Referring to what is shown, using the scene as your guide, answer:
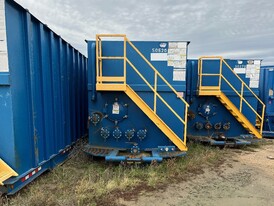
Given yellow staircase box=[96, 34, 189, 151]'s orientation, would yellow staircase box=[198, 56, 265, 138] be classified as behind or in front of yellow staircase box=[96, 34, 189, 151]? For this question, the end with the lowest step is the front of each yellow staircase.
in front

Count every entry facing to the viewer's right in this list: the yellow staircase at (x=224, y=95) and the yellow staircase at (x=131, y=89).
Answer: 2

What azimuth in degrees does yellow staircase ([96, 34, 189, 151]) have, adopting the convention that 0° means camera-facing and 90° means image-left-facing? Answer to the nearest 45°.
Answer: approximately 270°

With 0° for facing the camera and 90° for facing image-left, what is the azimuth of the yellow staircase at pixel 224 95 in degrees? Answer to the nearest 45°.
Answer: approximately 270°

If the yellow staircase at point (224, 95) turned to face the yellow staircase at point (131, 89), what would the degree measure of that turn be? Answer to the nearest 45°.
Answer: approximately 135° to its right

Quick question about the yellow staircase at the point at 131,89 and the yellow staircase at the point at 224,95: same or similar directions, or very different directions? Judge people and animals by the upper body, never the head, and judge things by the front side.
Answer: same or similar directions
